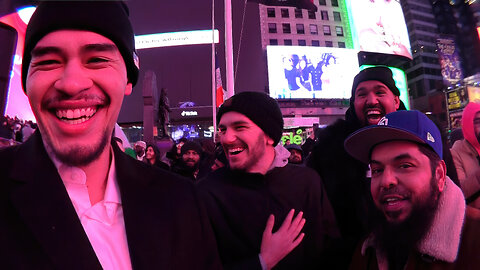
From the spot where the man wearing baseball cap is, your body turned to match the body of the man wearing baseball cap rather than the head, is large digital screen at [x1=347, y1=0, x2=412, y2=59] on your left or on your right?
on your right

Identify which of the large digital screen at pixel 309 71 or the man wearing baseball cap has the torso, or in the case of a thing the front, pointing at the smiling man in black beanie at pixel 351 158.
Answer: the large digital screen

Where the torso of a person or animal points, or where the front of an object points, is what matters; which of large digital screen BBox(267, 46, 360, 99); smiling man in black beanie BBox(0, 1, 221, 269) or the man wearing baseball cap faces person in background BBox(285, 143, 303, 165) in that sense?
the large digital screen

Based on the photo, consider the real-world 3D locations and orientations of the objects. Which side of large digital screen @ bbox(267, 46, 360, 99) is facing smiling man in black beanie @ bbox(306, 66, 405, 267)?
front

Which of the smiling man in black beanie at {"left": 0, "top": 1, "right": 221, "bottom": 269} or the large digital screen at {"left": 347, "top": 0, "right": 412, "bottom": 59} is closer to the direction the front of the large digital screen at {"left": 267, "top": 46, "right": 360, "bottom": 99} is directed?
the smiling man in black beanie

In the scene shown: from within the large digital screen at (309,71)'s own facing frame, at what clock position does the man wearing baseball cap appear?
The man wearing baseball cap is roughly at 12 o'clock from the large digital screen.

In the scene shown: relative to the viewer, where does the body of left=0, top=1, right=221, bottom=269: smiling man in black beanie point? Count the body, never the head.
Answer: toward the camera

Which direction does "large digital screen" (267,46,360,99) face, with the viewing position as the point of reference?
facing the viewer

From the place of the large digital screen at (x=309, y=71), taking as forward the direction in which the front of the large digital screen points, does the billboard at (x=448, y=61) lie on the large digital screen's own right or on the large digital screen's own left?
on the large digital screen's own left

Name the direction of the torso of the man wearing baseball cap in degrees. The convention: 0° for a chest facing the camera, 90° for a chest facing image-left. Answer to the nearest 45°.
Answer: approximately 45°

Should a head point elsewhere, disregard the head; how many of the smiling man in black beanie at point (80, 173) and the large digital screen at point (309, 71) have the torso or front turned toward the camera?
2

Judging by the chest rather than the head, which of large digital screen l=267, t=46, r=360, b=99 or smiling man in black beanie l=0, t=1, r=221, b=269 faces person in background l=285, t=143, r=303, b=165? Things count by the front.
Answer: the large digital screen
